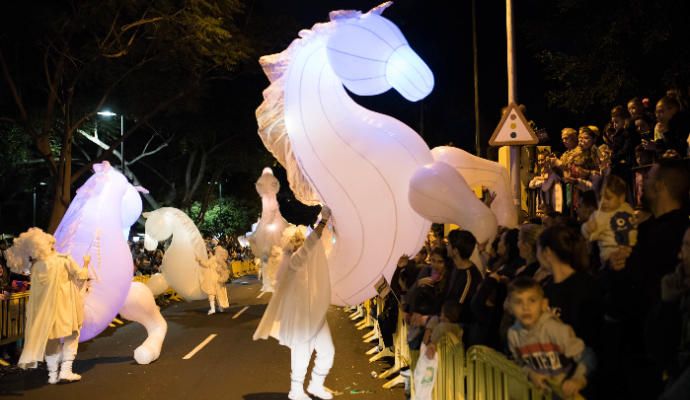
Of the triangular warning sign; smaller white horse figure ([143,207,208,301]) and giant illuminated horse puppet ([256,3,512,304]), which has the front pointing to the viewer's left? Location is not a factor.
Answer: the smaller white horse figure

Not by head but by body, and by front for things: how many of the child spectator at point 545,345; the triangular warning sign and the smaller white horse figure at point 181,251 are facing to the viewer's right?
0

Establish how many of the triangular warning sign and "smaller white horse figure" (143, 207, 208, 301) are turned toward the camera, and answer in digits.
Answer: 1

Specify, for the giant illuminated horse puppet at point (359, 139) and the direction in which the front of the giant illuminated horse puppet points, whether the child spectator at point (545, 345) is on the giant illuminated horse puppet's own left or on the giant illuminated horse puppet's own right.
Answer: on the giant illuminated horse puppet's own right

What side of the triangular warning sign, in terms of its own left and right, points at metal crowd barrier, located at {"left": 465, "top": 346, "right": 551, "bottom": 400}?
front

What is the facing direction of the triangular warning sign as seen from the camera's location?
facing the viewer

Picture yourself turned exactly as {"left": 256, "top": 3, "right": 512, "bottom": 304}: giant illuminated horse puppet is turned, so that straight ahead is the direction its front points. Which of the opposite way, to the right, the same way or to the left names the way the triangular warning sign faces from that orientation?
to the right

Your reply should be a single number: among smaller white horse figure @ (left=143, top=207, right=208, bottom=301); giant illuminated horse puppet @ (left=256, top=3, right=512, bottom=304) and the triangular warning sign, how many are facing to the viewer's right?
1

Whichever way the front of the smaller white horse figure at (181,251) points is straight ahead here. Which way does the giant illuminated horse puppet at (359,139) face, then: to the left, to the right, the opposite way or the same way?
the opposite way

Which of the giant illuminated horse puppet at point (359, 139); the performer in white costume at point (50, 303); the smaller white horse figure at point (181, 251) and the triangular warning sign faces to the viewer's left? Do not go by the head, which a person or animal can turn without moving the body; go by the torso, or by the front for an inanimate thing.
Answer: the smaller white horse figure

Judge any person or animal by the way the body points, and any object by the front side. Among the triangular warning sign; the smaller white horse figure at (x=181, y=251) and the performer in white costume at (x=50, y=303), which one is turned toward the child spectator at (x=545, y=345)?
the triangular warning sign

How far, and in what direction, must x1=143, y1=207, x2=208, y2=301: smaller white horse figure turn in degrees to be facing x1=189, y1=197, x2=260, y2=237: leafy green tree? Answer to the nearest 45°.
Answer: approximately 90° to its right

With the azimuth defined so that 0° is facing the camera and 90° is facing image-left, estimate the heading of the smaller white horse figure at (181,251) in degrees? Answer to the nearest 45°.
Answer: approximately 90°

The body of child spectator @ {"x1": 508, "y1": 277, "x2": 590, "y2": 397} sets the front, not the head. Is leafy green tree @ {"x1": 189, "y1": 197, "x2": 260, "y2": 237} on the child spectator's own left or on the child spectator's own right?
on the child spectator's own right
